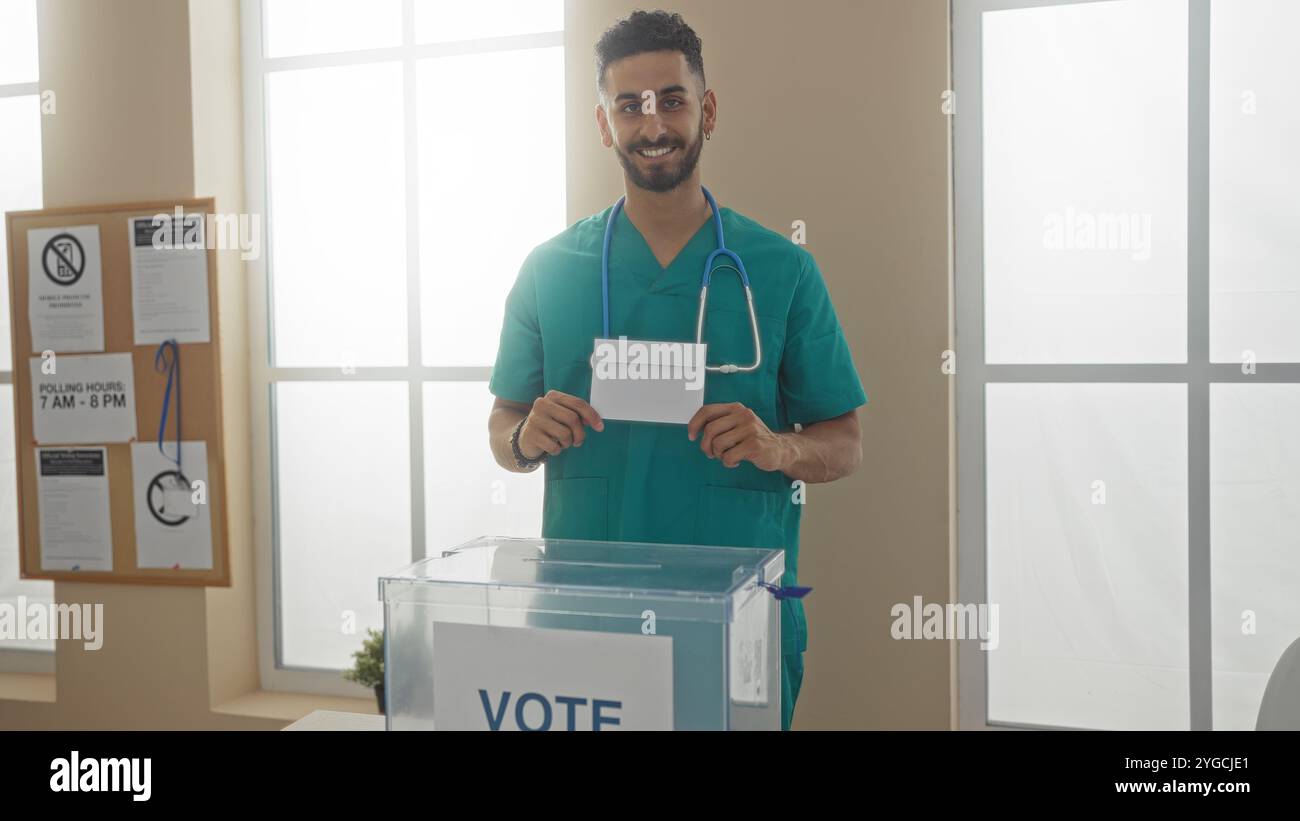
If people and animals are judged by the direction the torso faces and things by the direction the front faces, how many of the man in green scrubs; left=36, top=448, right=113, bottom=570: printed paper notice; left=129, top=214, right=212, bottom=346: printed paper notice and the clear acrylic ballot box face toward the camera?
4

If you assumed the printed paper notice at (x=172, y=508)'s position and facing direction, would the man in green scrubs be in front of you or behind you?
in front

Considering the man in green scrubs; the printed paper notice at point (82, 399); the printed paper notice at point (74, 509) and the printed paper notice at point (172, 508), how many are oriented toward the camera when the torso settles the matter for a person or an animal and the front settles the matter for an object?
4

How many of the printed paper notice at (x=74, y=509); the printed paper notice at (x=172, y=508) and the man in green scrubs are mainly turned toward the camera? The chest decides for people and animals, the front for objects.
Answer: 3

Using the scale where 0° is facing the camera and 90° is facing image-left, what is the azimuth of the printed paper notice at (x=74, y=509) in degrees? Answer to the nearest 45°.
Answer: approximately 0°

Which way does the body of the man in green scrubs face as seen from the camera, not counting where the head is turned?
toward the camera

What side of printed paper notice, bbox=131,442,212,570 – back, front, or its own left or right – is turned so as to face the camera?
front

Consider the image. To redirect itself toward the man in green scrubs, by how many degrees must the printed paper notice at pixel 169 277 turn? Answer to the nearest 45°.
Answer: approximately 45° to its left

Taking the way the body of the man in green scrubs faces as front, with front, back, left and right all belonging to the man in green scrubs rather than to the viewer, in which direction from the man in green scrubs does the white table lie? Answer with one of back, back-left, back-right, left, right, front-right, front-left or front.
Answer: front-right

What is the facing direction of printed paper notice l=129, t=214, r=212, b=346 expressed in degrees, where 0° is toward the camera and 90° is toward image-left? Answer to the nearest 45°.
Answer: approximately 0°
